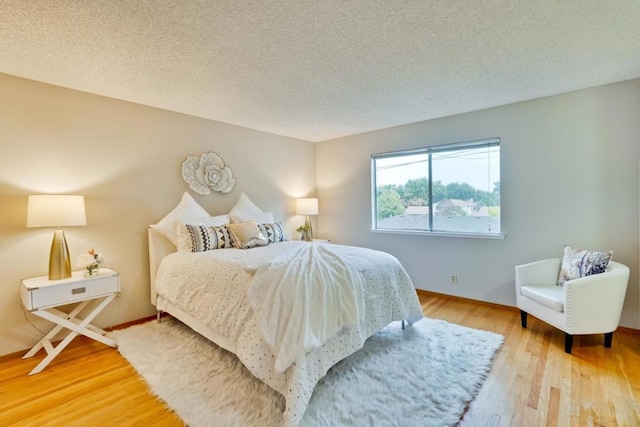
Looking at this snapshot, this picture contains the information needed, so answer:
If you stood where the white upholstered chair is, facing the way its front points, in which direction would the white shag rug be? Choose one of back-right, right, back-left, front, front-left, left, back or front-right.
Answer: front

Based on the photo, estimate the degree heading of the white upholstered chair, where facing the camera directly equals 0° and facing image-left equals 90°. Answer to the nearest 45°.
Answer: approximately 45°

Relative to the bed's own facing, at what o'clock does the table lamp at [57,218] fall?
The table lamp is roughly at 5 o'clock from the bed.

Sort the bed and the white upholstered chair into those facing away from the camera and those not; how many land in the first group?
0

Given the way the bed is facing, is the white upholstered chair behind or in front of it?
in front

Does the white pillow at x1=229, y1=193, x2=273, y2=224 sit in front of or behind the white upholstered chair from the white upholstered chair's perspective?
in front

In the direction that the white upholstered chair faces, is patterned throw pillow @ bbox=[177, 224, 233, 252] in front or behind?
in front

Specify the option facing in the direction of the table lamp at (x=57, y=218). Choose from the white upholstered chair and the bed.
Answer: the white upholstered chair

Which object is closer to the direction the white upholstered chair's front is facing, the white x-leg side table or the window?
the white x-leg side table

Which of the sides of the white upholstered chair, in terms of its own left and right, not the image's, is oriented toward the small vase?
front

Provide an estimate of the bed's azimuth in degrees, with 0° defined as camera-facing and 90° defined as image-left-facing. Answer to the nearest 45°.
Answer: approximately 315°

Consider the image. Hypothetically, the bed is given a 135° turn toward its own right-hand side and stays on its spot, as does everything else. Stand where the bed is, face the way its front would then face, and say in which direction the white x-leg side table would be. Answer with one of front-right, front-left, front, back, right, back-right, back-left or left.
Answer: front
